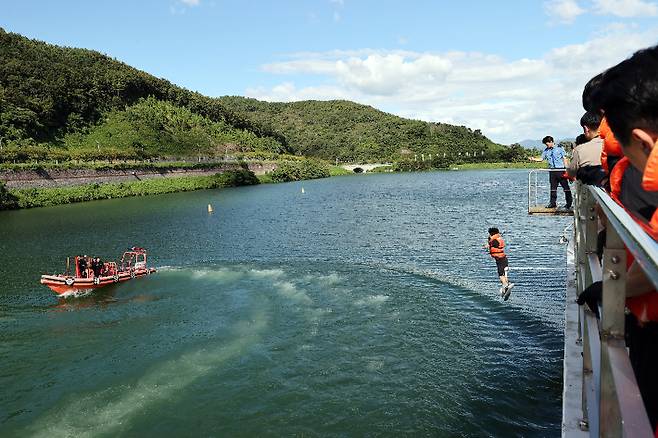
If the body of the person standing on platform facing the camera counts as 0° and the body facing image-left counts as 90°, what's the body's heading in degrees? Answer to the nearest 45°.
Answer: approximately 45°

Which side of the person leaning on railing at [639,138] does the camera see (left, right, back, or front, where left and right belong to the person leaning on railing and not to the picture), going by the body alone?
left

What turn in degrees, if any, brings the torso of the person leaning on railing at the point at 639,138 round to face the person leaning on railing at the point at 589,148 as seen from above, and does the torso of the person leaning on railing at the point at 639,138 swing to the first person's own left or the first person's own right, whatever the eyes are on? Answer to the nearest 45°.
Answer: approximately 90° to the first person's own right

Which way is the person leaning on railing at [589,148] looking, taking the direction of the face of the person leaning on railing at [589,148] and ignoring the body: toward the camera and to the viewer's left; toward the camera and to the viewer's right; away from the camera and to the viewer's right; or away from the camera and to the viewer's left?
away from the camera and to the viewer's left

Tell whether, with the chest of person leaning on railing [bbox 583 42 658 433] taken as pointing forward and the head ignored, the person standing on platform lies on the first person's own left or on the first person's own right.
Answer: on the first person's own right

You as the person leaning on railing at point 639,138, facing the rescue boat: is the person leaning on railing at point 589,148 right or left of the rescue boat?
right
